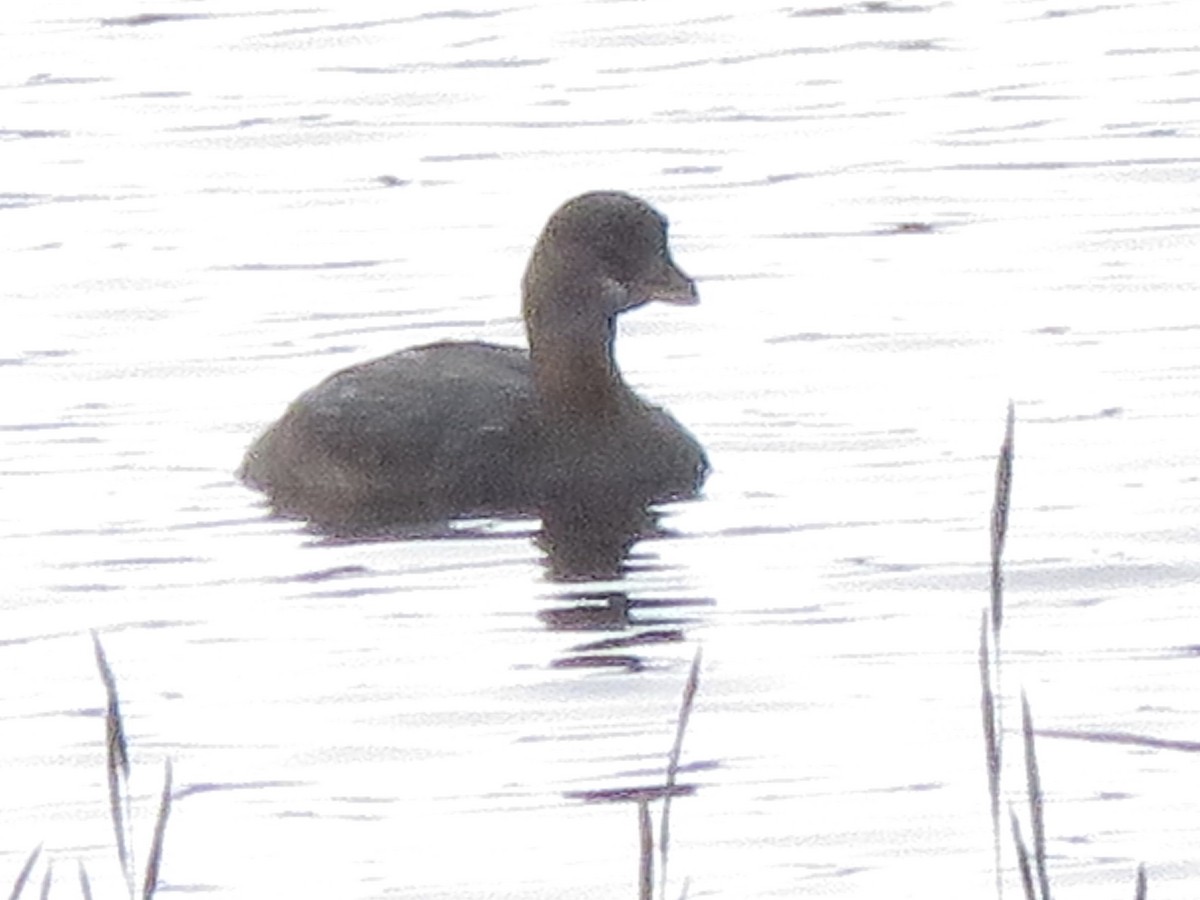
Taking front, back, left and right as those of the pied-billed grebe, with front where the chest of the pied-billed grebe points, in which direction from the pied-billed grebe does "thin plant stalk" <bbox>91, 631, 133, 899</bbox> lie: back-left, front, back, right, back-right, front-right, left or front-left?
right

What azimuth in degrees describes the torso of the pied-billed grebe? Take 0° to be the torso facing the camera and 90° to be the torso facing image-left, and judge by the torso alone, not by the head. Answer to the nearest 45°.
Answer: approximately 270°

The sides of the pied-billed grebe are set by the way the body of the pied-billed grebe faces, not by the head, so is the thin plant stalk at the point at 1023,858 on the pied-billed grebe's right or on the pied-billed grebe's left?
on the pied-billed grebe's right

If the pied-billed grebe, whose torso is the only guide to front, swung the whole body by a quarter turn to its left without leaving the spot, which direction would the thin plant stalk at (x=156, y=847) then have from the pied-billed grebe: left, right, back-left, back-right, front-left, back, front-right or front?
back

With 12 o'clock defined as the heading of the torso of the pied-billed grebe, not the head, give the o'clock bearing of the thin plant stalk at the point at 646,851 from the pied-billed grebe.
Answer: The thin plant stalk is roughly at 3 o'clock from the pied-billed grebe.

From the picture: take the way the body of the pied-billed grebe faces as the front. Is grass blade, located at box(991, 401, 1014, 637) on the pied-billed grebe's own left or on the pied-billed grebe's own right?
on the pied-billed grebe's own right
